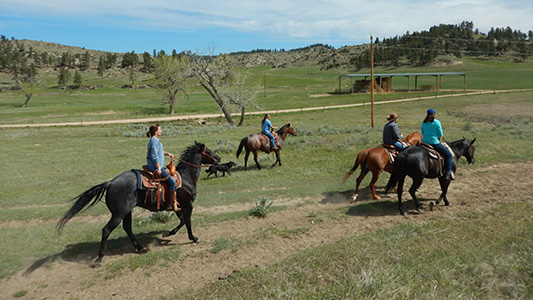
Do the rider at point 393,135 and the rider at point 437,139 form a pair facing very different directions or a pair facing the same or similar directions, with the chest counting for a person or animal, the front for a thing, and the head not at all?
same or similar directions

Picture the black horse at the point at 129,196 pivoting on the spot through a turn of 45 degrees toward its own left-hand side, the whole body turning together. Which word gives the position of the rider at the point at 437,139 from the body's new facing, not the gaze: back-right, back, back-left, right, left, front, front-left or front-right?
front-right

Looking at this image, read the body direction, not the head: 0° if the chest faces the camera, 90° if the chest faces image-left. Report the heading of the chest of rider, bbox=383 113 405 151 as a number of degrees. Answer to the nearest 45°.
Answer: approximately 225°

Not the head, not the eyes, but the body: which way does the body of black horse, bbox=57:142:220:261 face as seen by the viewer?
to the viewer's right

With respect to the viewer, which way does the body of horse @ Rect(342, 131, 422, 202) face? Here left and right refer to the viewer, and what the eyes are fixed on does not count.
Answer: facing away from the viewer and to the right of the viewer

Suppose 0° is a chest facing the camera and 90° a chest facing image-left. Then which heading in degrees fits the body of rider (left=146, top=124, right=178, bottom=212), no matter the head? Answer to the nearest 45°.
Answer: approximately 270°

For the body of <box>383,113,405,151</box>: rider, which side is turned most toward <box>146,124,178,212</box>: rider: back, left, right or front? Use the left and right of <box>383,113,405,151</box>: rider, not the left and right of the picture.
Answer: back

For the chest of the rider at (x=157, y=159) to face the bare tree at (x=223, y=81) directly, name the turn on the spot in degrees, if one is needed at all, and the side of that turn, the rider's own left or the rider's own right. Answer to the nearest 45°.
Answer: approximately 90° to the rider's own left

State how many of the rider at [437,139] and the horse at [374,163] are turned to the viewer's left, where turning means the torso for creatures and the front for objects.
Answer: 0

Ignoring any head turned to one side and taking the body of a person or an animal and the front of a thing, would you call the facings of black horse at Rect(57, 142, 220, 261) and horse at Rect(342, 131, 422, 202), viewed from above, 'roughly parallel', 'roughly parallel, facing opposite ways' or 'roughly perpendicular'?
roughly parallel

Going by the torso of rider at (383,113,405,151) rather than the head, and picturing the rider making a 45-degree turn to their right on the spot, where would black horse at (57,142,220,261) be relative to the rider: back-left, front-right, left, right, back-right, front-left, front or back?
back-right

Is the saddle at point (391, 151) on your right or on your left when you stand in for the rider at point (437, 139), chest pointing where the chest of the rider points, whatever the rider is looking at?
on your left

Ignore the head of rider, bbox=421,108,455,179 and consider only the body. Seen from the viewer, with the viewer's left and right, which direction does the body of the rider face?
facing away from the viewer and to the right of the viewer

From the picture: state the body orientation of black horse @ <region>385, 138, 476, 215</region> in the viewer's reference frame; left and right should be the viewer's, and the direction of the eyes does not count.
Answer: facing away from the viewer and to the right of the viewer

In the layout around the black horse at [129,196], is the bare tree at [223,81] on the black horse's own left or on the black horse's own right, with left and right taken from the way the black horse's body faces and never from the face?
on the black horse's own left

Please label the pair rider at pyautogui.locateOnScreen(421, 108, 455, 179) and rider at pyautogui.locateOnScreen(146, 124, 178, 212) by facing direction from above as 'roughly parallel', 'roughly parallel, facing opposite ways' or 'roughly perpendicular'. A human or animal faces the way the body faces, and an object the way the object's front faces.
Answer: roughly parallel

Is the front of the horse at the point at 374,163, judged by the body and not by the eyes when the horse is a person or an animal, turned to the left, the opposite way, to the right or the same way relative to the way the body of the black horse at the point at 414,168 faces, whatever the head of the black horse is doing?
the same way
